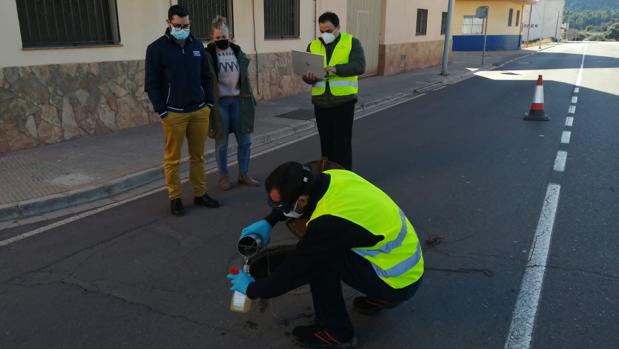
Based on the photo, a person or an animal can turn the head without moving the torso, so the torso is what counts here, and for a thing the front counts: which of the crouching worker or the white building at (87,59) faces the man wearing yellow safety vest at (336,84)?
the white building

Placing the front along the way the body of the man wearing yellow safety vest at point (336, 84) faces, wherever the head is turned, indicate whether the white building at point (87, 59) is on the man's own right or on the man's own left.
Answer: on the man's own right

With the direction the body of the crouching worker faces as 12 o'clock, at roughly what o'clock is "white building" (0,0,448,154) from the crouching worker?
The white building is roughly at 2 o'clock from the crouching worker.

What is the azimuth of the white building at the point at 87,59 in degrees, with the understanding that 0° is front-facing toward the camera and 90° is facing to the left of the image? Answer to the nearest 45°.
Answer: approximately 315°

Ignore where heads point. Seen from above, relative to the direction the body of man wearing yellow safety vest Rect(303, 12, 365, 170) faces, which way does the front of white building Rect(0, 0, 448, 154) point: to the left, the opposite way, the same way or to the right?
to the left

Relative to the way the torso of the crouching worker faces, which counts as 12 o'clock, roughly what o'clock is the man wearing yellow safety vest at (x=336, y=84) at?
The man wearing yellow safety vest is roughly at 3 o'clock from the crouching worker.

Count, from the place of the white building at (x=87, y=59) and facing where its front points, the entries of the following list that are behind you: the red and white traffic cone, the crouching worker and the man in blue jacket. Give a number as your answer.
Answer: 0

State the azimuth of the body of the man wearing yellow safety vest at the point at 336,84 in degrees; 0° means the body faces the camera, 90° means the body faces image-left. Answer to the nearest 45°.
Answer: approximately 45°

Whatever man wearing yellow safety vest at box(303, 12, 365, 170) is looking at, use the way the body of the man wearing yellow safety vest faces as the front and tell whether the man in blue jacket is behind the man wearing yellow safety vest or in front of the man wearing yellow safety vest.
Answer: in front

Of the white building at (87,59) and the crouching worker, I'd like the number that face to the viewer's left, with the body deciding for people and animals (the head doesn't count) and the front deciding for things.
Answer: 1

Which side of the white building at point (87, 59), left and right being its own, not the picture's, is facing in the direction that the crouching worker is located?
front

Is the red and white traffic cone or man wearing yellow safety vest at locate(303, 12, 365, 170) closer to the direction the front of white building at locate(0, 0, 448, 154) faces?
the man wearing yellow safety vest

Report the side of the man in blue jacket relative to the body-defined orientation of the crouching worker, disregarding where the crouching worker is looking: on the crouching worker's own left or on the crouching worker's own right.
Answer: on the crouching worker's own right

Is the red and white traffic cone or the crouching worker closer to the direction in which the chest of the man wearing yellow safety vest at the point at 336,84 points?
the crouching worker

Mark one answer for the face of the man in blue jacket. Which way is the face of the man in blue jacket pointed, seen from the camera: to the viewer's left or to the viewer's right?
to the viewer's right

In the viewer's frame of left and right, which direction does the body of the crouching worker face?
facing to the left of the viewer

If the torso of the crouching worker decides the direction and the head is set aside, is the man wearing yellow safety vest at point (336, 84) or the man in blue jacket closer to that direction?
the man in blue jacket

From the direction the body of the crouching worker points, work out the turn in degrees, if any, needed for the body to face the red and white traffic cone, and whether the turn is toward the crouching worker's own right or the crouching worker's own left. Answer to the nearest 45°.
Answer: approximately 135° to the crouching worker's own right

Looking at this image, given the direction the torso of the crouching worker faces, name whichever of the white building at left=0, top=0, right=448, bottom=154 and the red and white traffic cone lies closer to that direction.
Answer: the white building

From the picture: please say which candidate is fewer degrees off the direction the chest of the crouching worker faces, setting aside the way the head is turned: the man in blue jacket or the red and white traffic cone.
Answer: the man in blue jacket
